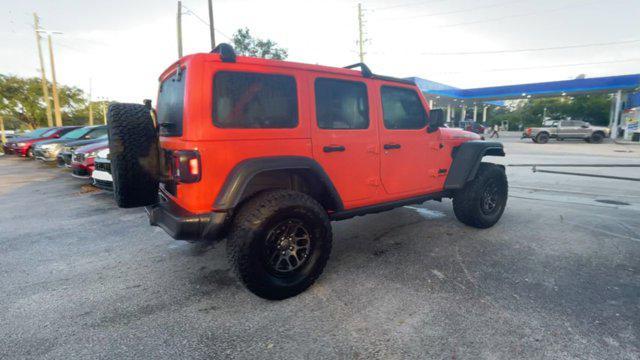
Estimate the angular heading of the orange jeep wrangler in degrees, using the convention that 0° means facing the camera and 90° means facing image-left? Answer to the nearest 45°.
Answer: approximately 225°

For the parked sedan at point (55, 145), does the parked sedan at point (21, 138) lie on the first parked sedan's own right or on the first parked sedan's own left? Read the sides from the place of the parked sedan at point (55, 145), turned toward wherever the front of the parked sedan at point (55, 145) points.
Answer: on the first parked sedan's own right

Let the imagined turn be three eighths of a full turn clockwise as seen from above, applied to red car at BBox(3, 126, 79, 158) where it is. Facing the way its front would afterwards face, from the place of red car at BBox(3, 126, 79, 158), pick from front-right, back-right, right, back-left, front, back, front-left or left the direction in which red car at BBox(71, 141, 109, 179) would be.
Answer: back

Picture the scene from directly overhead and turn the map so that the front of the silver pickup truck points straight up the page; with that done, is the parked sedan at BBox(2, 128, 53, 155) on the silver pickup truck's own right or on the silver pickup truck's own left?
on the silver pickup truck's own right

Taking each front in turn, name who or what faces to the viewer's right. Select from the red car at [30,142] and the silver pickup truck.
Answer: the silver pickup truck

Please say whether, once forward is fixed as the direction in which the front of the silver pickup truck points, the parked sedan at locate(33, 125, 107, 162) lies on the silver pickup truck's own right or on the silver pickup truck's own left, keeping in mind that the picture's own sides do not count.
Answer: on the silver pickup truck's own right

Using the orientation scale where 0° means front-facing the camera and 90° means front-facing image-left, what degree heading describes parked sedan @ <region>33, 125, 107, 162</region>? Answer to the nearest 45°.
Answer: approximately 45°

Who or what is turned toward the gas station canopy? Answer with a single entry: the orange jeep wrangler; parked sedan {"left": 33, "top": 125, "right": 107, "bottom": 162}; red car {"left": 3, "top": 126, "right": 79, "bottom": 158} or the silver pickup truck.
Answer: the orange jeep wrangler

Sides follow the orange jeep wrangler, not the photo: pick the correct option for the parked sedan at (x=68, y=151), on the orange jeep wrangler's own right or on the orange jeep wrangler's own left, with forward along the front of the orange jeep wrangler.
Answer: on the orange jeep wrangler's own left

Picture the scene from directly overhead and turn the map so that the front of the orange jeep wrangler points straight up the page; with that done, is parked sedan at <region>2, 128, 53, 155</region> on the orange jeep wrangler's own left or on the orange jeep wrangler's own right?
on the orange jeep wrangler's own left

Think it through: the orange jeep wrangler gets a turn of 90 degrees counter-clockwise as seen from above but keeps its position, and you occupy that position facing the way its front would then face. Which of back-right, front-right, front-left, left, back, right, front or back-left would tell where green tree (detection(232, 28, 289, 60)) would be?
front-right

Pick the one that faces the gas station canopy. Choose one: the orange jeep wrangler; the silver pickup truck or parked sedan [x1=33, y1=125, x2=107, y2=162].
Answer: the orange jeep wrangler
